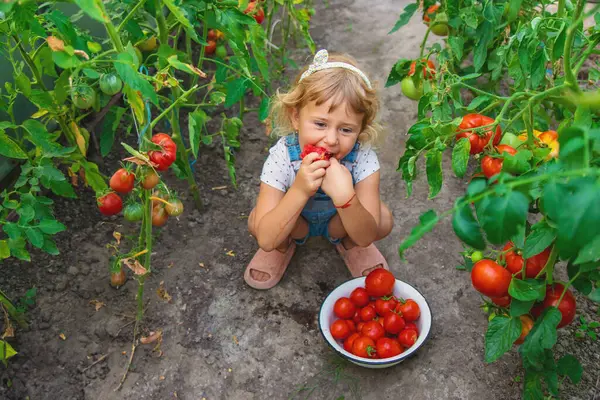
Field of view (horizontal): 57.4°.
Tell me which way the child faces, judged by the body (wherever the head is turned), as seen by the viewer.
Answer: toward the camera

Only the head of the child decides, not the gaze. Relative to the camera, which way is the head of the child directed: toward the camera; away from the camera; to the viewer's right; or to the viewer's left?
toward the camera

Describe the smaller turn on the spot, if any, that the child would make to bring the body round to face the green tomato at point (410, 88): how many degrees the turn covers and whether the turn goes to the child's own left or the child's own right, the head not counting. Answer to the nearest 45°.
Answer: approximately 135° to the child's own left
